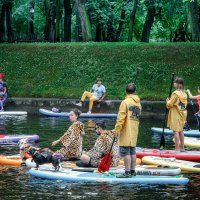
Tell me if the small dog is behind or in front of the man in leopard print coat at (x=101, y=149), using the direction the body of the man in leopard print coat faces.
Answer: in front

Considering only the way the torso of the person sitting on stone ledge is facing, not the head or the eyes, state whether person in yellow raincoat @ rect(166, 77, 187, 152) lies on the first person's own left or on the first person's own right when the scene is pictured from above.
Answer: on the first person's own left

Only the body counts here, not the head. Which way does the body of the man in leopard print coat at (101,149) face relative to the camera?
to the viewer's left

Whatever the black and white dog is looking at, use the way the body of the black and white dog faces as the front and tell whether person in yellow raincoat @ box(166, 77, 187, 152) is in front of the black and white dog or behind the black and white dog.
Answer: behind

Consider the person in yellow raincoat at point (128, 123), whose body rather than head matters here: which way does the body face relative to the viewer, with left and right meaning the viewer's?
facing away from the viewer and to the left of the viewer
